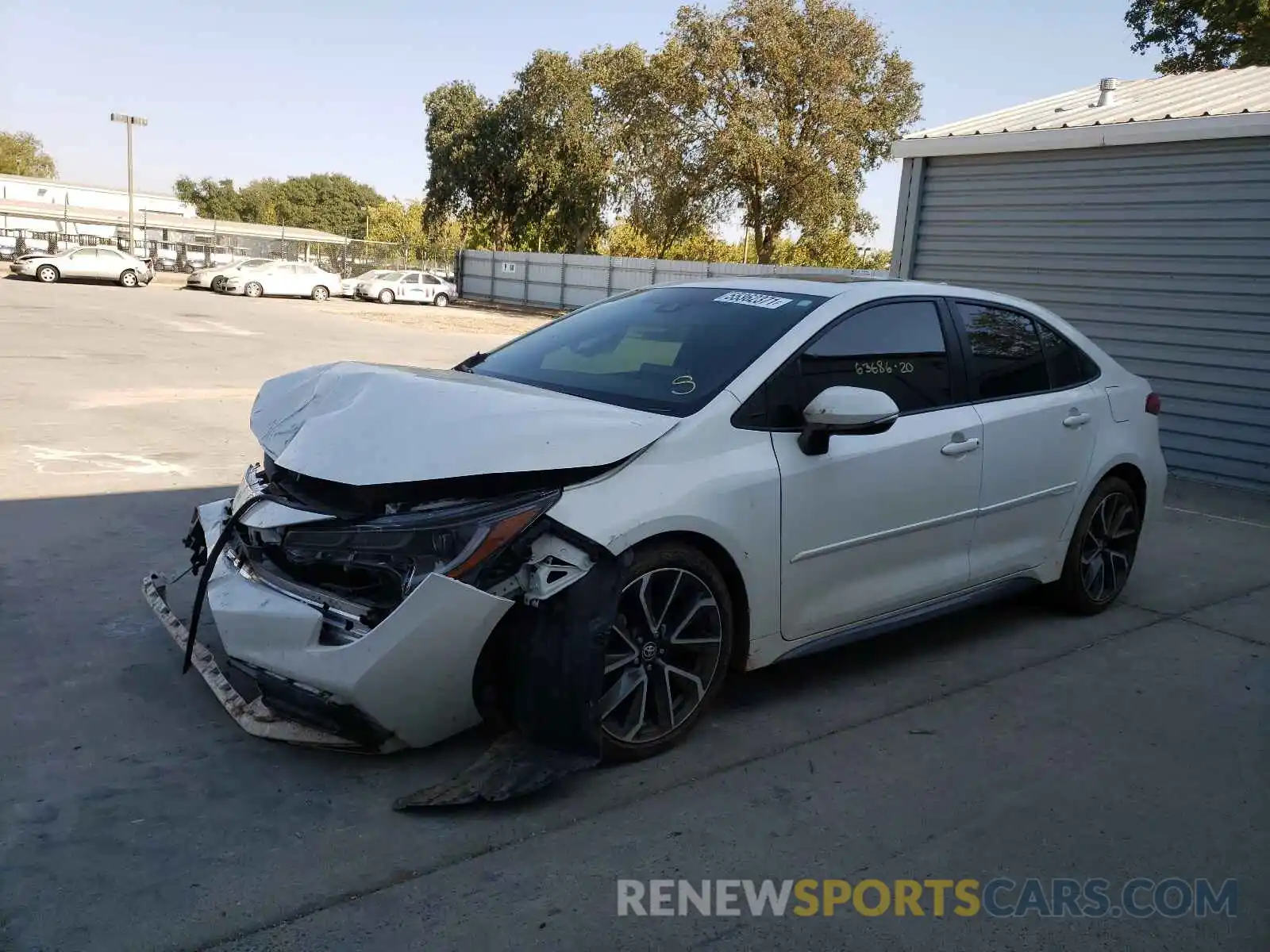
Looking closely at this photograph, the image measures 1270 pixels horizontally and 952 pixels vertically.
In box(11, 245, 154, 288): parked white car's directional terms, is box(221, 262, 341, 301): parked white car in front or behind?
behind

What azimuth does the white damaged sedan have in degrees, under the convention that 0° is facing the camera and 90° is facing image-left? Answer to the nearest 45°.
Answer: approximately 45°

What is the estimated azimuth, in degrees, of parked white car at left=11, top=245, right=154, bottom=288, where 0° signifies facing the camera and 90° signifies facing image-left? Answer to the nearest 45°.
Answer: approximately 90°

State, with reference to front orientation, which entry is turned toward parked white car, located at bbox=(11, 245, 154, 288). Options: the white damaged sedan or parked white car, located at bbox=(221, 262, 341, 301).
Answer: parked white car, located at bbox=(221, 262, 341, 301)

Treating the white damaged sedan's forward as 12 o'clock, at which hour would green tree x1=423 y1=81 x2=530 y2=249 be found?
The green tree is roughly at 4 o'clock from the white damaged sedan.

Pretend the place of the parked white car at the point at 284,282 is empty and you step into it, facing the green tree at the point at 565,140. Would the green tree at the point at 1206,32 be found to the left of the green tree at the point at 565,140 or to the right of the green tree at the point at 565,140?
right

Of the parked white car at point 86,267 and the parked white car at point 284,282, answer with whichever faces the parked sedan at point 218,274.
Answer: the parked white car at point 284,282

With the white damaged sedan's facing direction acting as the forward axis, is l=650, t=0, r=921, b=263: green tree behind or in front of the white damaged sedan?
behind

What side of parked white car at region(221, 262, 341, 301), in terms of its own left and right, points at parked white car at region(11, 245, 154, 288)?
front

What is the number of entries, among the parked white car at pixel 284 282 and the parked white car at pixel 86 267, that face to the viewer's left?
2

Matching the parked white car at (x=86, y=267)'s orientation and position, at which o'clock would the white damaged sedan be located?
The white damaged sedan is roughly at 9 o'clock from the parked white car.

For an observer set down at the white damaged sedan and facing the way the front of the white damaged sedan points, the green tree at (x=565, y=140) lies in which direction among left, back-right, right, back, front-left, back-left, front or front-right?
back-right

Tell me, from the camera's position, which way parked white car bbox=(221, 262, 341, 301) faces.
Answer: facing to the left of the viewer
